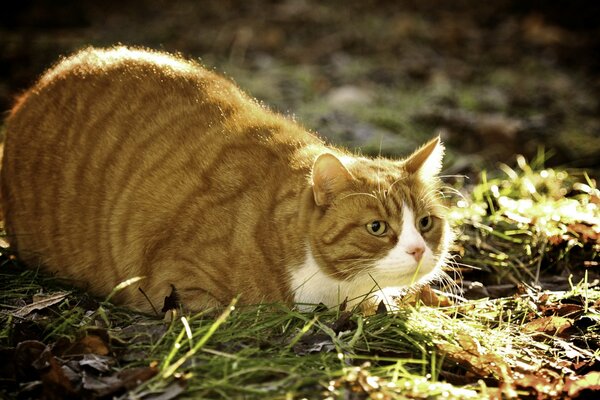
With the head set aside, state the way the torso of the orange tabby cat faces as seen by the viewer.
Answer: to the viewer's right

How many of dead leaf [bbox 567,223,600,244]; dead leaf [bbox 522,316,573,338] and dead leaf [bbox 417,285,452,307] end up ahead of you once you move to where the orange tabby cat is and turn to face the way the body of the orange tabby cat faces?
3

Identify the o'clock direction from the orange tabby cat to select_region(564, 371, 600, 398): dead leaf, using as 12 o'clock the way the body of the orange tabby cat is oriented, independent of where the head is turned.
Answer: The dead leaf is roughly at 1 o'clock from the orange tabby cat.

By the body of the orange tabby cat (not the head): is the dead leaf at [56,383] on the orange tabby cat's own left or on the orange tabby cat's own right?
on the orange tabby cat's own right

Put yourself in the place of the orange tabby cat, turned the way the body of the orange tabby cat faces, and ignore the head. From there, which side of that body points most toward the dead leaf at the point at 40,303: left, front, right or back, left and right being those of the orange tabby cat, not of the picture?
back

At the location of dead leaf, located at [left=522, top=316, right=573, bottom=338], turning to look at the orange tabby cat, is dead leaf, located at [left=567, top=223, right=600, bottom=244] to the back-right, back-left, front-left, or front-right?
back-right

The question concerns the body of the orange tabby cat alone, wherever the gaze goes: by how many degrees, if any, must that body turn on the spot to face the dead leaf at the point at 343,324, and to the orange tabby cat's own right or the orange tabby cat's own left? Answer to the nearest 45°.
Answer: approximately 45° to the orange tabby cat's own right

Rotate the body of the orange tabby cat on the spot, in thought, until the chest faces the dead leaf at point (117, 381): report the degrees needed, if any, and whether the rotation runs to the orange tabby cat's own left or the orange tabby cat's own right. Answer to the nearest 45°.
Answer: approximately 90° to the orange tabby cat's own right
